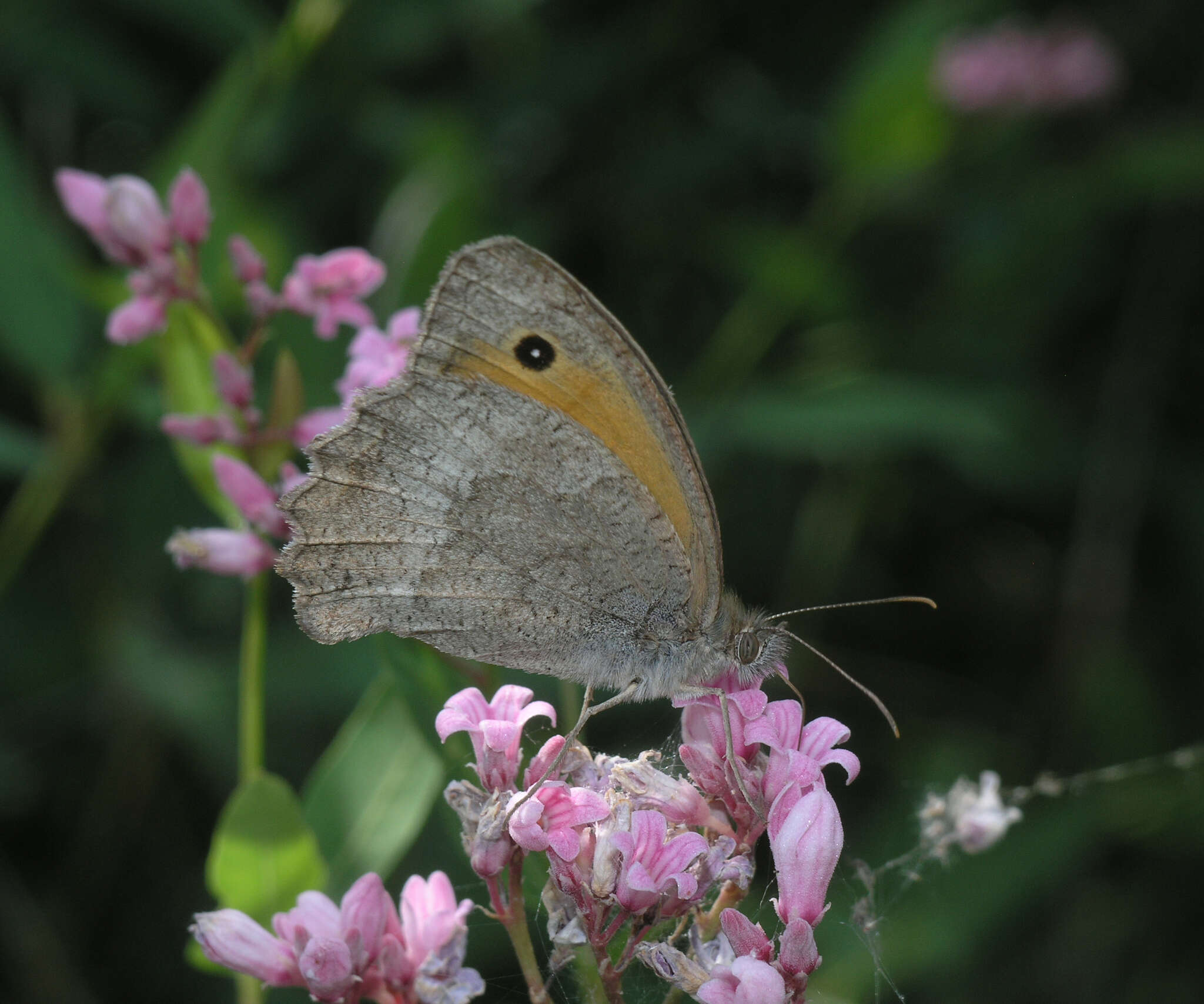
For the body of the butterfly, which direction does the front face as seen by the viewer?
to the viewer's right
